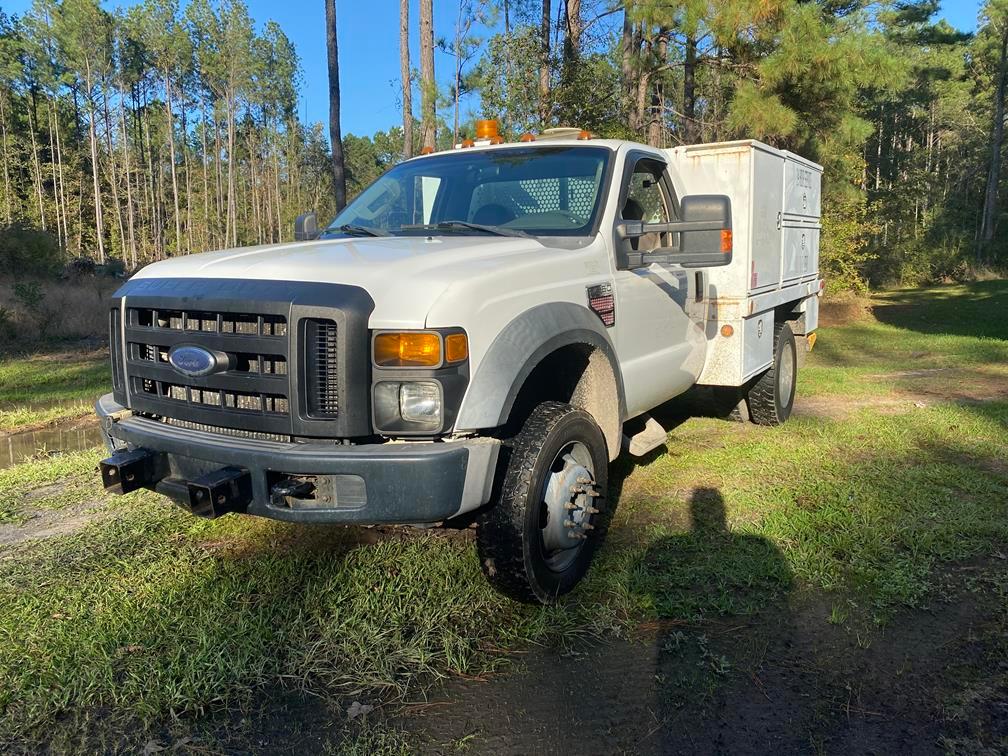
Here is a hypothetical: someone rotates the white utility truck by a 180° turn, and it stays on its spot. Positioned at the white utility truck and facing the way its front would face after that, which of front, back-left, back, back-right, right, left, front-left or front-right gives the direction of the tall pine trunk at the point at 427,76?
front-left

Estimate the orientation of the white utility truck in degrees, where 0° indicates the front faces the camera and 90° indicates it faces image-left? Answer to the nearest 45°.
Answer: approximately 45°

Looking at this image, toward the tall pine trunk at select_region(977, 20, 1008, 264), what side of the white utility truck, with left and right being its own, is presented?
back

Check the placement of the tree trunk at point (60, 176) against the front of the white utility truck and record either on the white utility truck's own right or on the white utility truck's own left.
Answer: on the white utility truck's own right

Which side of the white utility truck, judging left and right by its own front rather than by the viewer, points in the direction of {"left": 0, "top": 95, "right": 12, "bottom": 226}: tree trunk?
right

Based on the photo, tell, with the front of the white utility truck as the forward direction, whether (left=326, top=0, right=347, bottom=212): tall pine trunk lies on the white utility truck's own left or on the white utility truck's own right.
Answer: on the white utility truck's own right

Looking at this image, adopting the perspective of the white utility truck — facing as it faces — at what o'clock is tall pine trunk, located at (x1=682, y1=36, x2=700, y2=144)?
The tall pine trunk is roughly at 5 o'clock from the white utility truck.

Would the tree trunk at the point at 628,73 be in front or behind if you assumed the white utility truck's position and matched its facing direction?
behind

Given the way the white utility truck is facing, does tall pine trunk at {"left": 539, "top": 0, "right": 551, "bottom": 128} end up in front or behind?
behind

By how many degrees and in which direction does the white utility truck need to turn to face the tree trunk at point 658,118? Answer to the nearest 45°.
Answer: approximately 135° to its right

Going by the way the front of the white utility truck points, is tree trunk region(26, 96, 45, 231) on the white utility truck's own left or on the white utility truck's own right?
on the white utility truck's own right
